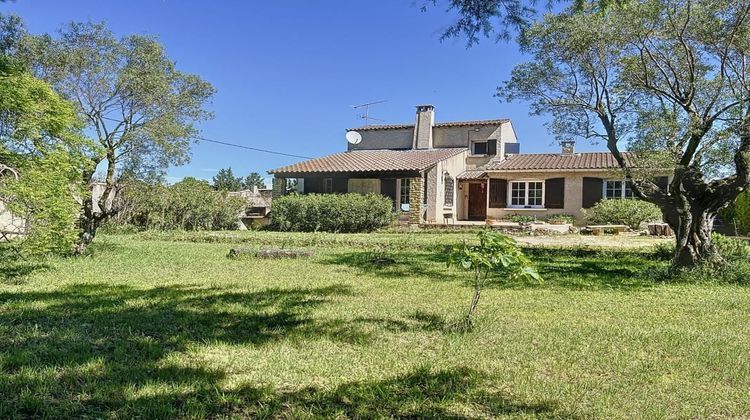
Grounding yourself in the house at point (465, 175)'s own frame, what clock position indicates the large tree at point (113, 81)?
The large tree is roughly at 1 o'clock from the house.

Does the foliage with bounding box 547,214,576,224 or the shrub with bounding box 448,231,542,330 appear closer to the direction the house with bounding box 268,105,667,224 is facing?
the shrub

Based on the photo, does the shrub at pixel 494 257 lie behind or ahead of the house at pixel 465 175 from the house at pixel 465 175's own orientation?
ahead

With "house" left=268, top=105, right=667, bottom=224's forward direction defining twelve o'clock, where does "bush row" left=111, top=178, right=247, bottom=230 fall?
The bush row is roughly at 2 o'clock from the house.

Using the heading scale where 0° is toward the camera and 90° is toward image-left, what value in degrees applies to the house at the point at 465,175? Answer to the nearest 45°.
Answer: approximately 0°
